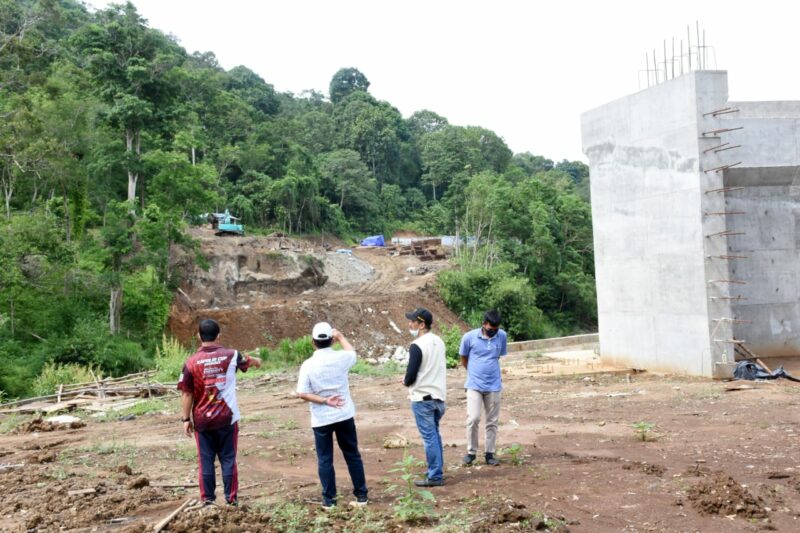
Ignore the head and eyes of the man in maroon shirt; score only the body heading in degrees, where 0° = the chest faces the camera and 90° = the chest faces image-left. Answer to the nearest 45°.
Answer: approximately 180°

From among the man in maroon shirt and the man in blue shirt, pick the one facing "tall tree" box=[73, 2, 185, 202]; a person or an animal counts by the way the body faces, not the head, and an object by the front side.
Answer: the man in maroon shirt

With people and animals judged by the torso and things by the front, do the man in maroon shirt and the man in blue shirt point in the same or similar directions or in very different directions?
very different directions

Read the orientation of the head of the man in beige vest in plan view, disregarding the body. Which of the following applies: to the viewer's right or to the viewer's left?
to the viewer's left

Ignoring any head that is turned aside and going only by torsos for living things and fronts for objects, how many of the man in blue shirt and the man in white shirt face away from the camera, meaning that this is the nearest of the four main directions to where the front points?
1

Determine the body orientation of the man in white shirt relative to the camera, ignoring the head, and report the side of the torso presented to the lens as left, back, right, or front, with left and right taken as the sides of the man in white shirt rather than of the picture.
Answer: back

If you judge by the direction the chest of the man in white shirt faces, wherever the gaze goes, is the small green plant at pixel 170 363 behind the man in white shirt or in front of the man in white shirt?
in front

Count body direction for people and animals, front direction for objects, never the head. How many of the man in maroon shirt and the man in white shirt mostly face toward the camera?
0

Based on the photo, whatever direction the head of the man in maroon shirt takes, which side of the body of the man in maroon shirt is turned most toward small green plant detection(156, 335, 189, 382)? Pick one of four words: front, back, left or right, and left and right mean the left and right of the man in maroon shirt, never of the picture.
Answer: front

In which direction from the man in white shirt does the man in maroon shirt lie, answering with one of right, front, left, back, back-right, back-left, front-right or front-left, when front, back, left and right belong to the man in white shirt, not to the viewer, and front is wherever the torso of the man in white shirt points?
left

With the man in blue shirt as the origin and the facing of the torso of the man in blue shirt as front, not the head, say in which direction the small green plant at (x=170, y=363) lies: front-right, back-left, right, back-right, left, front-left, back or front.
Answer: back-right

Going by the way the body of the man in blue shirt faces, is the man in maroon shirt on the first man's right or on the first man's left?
on the first man's right

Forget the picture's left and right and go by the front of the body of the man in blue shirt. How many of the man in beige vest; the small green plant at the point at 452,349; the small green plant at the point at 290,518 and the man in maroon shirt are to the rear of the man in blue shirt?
1

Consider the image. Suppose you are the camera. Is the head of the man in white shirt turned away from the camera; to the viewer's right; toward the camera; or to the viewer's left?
away from the camera

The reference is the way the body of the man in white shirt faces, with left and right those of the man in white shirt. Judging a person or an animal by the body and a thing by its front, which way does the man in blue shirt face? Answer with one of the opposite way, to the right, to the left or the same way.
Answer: the opposite way
